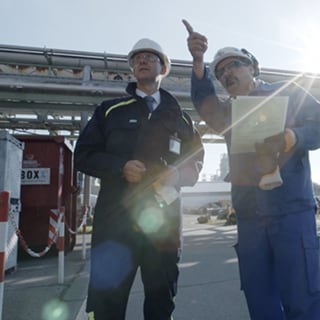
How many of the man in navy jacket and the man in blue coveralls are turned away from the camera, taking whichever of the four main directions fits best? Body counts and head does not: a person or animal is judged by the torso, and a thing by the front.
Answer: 0

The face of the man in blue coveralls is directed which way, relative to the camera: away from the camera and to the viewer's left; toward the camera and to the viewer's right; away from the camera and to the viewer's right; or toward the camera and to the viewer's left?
toward the camera and to the viewer's left

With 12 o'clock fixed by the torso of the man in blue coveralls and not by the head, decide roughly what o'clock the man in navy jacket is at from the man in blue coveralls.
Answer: The man in navy jacket is roughly at 1 o'clock from the man in blue coveralls.

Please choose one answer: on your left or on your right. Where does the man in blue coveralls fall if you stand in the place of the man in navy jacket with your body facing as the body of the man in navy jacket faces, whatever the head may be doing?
on your left

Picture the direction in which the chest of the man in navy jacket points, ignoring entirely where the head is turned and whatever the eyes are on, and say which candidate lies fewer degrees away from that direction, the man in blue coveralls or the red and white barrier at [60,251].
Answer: the man in blue coveralls

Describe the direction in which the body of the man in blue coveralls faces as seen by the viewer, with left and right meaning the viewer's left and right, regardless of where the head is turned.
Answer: facing the viewer and to the left of the viewer

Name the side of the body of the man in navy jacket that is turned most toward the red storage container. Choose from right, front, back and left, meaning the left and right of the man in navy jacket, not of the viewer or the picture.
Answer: back

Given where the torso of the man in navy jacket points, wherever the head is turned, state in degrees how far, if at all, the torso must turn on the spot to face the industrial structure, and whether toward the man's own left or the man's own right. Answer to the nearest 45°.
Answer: approximately 180°

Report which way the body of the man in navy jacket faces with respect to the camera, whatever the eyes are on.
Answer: toward the camera

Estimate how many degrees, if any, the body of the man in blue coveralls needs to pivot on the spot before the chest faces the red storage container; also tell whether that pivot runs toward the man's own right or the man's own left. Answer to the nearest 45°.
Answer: approximately 90° to the man's own right

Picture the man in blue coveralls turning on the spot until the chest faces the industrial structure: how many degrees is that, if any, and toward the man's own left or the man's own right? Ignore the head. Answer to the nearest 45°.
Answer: approximately 90° to the man's own right

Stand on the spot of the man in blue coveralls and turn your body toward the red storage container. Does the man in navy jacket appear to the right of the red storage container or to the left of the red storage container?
left

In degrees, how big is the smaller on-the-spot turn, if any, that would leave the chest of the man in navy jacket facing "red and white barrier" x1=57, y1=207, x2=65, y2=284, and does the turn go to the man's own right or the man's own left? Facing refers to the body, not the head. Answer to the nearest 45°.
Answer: approximately 180°
